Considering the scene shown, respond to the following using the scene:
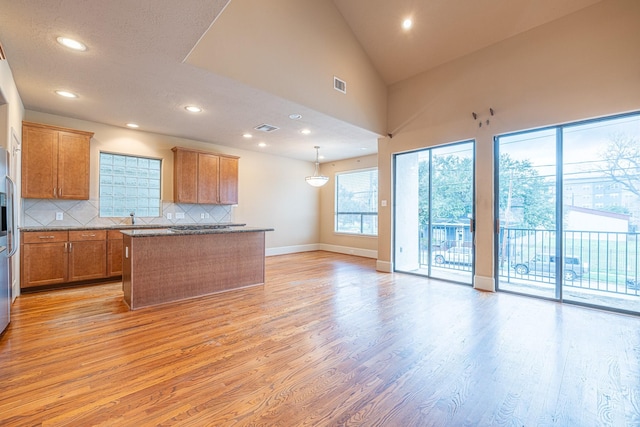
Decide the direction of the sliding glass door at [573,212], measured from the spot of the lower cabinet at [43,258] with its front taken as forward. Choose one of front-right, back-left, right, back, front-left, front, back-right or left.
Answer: front-left

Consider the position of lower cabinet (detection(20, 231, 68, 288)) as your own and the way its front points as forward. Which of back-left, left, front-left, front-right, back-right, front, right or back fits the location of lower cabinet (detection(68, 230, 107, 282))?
left

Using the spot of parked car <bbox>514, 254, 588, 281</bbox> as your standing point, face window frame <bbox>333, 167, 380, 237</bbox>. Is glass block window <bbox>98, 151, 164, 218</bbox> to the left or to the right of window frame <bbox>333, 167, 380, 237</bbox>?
left

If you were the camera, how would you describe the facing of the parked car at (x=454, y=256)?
facing to the left of the viewer

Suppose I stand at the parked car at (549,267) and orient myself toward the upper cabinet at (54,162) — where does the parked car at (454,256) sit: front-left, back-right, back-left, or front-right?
front-right

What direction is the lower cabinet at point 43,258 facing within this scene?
toward the camera

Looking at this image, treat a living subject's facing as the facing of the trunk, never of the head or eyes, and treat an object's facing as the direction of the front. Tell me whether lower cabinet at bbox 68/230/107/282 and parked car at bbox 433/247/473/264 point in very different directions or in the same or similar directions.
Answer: very different directions

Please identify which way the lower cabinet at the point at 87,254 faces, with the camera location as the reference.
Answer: facing the viewer
